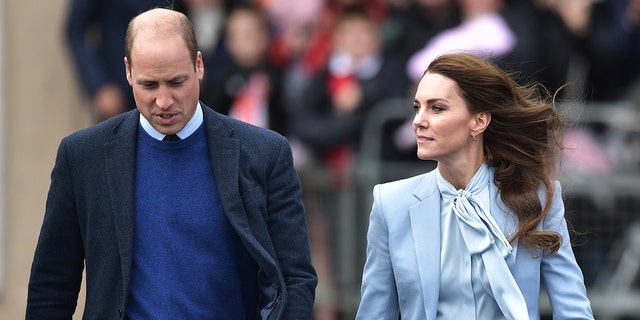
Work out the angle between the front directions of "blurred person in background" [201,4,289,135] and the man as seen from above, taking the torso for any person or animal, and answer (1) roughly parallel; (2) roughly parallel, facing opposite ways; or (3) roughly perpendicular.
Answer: roughly parallel

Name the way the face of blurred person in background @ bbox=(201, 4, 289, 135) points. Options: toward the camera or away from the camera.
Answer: toward the camera

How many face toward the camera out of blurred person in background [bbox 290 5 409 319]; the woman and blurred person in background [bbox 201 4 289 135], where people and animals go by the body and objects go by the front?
3

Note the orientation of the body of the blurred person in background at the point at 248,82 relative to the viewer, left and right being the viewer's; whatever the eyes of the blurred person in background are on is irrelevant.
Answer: facing the viewer

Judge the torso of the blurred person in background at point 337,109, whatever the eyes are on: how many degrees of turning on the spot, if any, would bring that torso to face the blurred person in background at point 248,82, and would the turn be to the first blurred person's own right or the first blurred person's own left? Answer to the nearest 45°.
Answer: approximately 90° to the first blurred person's own right

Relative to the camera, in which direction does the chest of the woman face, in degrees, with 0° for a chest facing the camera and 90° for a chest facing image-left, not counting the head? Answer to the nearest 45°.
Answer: approximately 0°

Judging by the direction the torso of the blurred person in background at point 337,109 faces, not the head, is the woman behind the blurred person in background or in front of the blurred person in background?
in front

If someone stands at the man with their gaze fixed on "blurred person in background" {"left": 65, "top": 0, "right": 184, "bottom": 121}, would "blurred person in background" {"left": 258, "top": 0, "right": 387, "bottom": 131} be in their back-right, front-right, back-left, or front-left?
front-right

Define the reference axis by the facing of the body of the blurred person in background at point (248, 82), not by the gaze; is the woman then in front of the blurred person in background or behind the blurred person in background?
in front

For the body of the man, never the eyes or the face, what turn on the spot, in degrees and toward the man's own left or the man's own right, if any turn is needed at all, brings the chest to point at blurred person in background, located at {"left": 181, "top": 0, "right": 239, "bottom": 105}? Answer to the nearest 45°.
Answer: approximately 180°

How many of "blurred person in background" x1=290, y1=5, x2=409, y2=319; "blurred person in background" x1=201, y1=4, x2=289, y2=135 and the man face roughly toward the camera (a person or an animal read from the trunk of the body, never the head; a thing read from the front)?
3

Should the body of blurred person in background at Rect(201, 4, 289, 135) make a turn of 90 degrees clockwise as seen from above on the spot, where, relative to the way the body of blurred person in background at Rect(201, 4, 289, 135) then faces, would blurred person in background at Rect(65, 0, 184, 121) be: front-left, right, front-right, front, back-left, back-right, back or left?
front

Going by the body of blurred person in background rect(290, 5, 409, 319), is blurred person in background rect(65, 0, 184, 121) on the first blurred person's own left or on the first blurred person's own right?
on the first blurred person's own right

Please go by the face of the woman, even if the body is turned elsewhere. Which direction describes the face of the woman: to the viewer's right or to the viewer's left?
to the viewer's left
